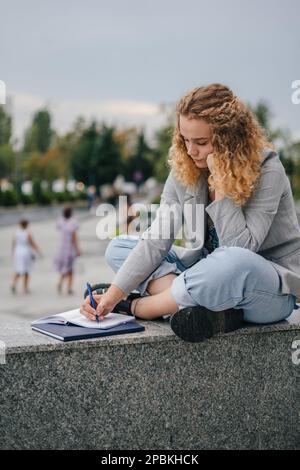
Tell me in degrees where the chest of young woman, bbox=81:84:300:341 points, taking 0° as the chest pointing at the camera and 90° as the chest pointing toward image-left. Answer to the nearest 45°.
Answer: approximately 45°

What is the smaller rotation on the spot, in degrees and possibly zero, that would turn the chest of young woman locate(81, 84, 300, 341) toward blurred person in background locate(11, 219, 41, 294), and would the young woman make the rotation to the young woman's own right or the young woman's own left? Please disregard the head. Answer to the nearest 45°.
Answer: approximately 135° to the young woman's own right

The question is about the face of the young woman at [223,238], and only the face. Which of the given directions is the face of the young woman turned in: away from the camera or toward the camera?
toward the camera

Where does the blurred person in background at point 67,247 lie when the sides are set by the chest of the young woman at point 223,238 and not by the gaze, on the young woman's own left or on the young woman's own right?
on the young woman's own right

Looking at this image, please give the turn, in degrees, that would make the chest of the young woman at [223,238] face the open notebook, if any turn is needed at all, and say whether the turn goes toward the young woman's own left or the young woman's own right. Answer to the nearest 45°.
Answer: approximately 45° to the young woman's own right
